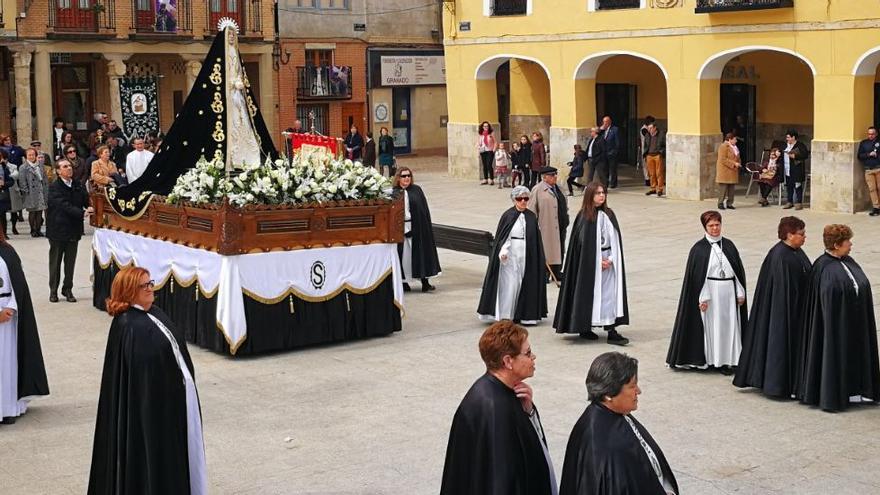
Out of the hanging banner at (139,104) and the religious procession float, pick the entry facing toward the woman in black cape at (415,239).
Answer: the hanging banner

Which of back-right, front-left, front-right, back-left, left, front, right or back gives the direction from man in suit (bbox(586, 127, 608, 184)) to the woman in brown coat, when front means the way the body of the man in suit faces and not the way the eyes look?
left

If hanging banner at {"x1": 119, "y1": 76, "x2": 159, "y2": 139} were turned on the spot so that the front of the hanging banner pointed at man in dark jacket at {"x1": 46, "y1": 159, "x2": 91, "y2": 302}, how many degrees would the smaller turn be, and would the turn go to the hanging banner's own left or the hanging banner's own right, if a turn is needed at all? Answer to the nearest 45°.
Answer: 0° — it already faces them

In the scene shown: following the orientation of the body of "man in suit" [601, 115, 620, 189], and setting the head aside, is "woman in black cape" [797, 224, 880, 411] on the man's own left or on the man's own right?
on the man's own left

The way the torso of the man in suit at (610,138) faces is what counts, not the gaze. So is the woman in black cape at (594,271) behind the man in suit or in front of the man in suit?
in front

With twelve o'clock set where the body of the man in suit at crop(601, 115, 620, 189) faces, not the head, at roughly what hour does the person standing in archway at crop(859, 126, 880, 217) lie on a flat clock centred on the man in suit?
The person standing in archway is roughly at 9 o'clock from the man in suit.

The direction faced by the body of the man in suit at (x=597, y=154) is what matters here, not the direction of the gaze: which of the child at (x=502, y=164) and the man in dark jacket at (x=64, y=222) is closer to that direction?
the man in dark jacket

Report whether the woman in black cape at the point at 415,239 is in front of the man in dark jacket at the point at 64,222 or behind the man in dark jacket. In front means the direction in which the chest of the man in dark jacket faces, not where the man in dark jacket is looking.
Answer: in front

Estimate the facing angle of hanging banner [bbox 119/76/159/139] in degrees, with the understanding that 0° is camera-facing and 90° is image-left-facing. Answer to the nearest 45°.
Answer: approximately 0°
